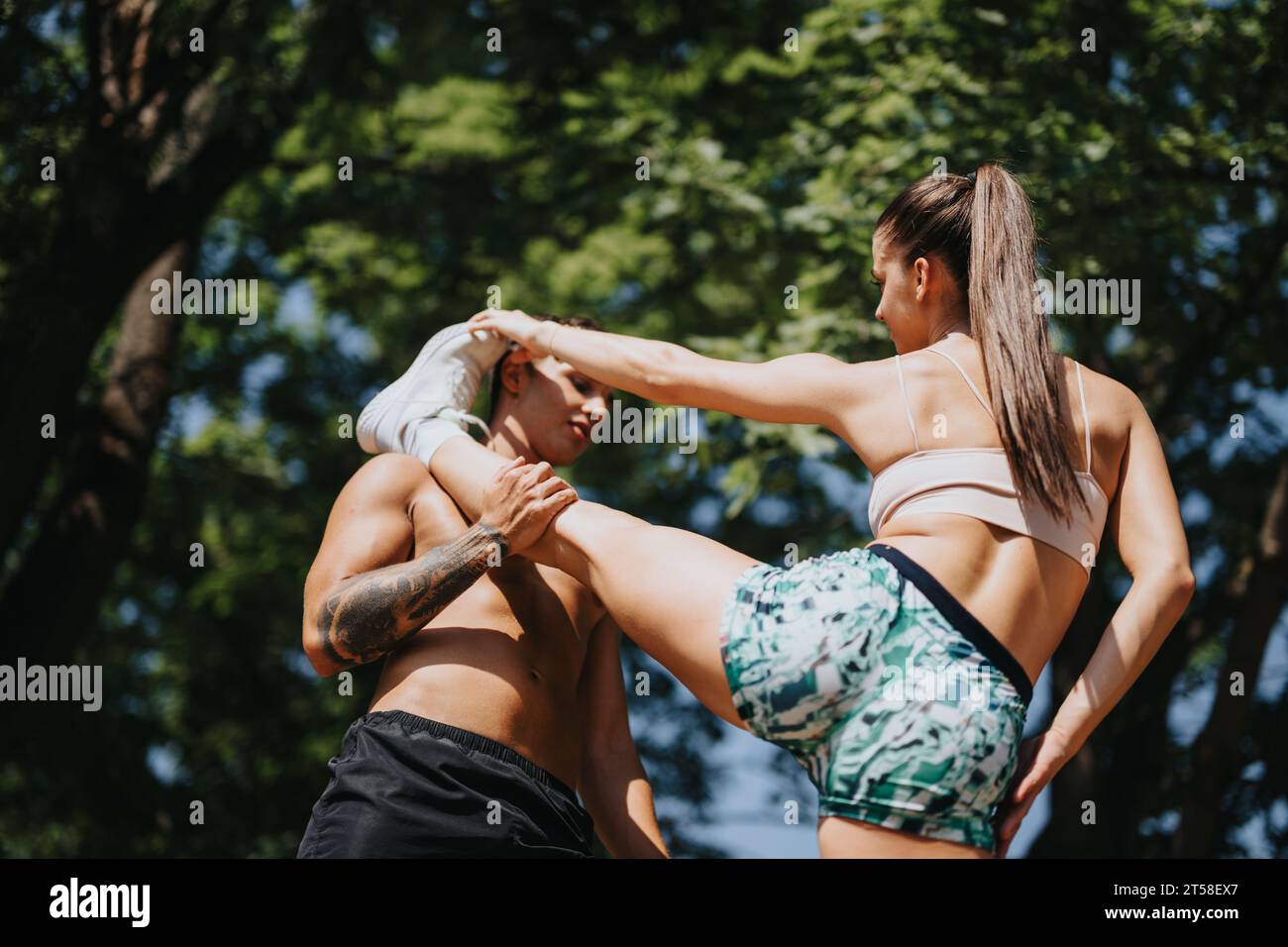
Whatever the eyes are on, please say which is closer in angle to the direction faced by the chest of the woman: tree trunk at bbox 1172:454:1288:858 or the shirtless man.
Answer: the shirtless man

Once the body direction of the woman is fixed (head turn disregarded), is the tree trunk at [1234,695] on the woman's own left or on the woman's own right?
on the woman's own right

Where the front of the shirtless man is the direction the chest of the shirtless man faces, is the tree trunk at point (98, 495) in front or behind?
behind

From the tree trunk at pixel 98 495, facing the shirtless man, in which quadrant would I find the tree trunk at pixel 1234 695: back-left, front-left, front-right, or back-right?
front-left

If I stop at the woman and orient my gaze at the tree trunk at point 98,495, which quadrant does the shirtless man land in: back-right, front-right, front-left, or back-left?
front-left

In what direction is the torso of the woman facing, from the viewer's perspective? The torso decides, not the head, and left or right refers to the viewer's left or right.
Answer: facing away from the viewer and to the left of the viewer

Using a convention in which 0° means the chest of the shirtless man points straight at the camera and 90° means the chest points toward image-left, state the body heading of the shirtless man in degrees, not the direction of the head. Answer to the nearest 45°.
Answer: approximately 315°

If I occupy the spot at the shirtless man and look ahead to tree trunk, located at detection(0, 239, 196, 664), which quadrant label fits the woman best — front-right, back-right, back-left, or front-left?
back-right

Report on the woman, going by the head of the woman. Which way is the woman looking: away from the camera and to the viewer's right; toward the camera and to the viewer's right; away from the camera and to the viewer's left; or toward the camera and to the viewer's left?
away from the camera and to the viewer's left

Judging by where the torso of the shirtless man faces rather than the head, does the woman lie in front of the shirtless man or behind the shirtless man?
in front

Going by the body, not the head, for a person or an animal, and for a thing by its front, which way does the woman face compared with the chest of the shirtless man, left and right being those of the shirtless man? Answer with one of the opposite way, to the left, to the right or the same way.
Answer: the opposite way

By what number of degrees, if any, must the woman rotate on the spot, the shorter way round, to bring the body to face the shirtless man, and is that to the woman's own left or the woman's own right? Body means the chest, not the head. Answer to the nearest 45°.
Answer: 0° — they already face them

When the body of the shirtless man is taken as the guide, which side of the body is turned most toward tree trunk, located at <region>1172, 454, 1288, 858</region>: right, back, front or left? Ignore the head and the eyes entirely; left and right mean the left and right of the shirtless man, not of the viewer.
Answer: left
